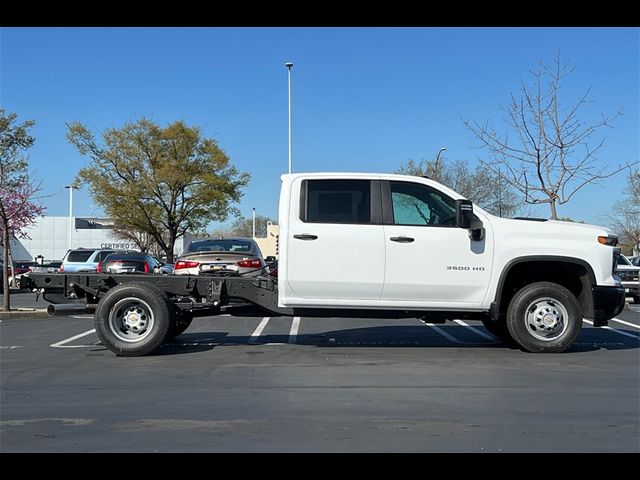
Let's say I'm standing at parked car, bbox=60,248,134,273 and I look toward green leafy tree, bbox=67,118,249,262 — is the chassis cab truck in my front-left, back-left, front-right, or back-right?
back-right

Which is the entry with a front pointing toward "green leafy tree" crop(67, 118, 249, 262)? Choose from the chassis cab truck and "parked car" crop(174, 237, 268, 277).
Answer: the parked car

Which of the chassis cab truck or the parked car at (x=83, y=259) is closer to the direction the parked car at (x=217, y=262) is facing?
the parked car

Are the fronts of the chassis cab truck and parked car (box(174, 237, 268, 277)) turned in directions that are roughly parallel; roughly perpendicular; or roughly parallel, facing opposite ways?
roughly perpendicular

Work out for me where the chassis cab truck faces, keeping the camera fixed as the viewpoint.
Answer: facing to the right of the viewer

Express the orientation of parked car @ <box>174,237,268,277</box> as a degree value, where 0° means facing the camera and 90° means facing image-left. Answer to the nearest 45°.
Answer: approximately 180°

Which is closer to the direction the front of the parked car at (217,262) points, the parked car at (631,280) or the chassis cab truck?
the parked car

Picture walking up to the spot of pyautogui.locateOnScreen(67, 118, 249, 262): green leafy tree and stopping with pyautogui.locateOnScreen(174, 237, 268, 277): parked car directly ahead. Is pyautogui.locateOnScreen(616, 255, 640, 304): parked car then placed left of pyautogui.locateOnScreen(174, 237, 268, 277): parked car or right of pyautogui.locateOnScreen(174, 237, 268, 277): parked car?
left

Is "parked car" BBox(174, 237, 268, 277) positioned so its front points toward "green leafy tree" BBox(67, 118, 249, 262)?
yes

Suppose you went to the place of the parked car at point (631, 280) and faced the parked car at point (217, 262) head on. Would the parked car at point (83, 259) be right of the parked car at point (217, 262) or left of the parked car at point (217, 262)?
right

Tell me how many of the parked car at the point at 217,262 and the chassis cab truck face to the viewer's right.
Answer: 1

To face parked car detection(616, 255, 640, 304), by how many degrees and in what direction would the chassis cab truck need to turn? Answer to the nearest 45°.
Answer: approximately 45° to its left

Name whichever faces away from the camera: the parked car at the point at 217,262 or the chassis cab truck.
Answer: the parked car
